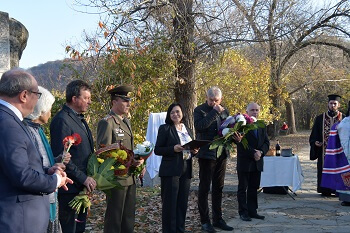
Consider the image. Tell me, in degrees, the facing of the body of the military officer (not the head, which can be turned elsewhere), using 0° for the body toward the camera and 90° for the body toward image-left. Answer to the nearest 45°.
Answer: approximately 315°

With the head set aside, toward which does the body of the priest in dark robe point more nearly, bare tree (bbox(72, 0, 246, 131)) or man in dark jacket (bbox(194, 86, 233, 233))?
the man in dark jacket

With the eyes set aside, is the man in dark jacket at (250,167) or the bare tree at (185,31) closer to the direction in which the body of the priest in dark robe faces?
the man in dark jacket

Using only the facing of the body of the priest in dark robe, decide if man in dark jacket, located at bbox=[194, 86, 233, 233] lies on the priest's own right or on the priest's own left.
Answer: on the priest's own right

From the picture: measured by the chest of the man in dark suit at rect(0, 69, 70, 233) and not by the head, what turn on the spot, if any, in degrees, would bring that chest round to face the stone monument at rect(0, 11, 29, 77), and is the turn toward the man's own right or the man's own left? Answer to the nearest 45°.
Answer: approximately 90° to the man's own left

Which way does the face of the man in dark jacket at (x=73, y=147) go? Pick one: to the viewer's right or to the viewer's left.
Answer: to the viewer's right

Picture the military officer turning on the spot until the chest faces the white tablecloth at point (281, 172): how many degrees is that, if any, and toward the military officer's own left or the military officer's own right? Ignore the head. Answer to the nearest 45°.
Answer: approximately 90° to the military officer's own left

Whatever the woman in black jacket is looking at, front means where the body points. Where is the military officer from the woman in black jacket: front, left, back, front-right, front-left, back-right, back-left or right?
right

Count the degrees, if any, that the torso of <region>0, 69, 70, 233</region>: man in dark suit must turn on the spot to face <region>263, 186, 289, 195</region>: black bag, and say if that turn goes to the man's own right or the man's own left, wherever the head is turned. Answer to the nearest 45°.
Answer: approximately 45° to the man's own left

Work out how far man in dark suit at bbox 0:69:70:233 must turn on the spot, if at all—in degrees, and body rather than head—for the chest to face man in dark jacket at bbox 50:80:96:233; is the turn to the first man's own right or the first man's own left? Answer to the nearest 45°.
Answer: approximately 90° to the first man's own left

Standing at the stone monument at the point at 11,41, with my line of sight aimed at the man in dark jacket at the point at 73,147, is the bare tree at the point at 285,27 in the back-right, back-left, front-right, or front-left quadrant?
back-left

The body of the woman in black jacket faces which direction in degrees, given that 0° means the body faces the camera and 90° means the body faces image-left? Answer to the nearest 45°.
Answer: approximately 315°

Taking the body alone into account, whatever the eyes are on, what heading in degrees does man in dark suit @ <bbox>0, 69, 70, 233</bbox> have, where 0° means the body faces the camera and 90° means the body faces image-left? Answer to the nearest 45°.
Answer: approximately 270°
